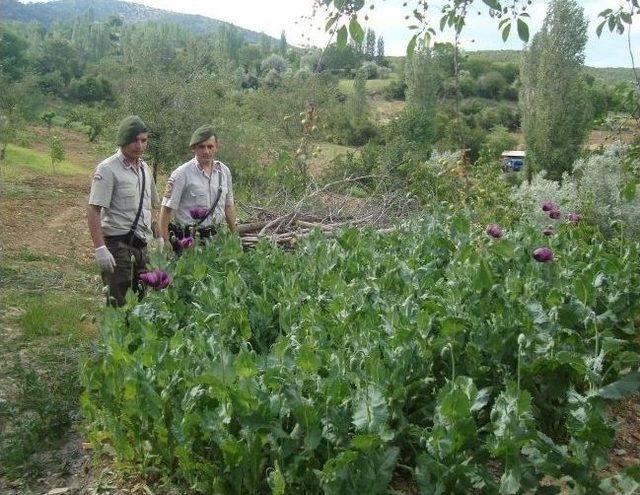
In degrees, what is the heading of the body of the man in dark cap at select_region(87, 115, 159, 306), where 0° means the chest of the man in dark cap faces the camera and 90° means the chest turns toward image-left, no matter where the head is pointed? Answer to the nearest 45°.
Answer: approximately 315°

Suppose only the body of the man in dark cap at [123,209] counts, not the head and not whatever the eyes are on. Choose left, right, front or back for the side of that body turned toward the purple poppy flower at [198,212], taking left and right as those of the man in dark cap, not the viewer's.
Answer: left

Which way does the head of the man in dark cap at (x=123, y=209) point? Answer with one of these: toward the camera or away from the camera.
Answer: toward the camera

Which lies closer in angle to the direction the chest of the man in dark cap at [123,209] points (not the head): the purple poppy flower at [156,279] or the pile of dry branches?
the purple poppy flower

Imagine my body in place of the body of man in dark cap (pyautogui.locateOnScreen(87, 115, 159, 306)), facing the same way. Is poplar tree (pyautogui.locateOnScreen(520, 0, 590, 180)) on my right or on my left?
on my left

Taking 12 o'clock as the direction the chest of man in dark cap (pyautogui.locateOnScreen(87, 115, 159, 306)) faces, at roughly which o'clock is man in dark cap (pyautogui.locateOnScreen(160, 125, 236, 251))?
man in dark cap (pyautogui.locateOnScreen(160, 125, 236, 251)) is roughly at 9 o'clock from man in dark cap (pyautogui.locateOnScreen(87, 115, 159, 306)).

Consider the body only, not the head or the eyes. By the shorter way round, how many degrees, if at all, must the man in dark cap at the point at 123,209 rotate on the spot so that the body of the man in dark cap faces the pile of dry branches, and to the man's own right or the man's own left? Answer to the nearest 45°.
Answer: approximately 90° to the man's own left
